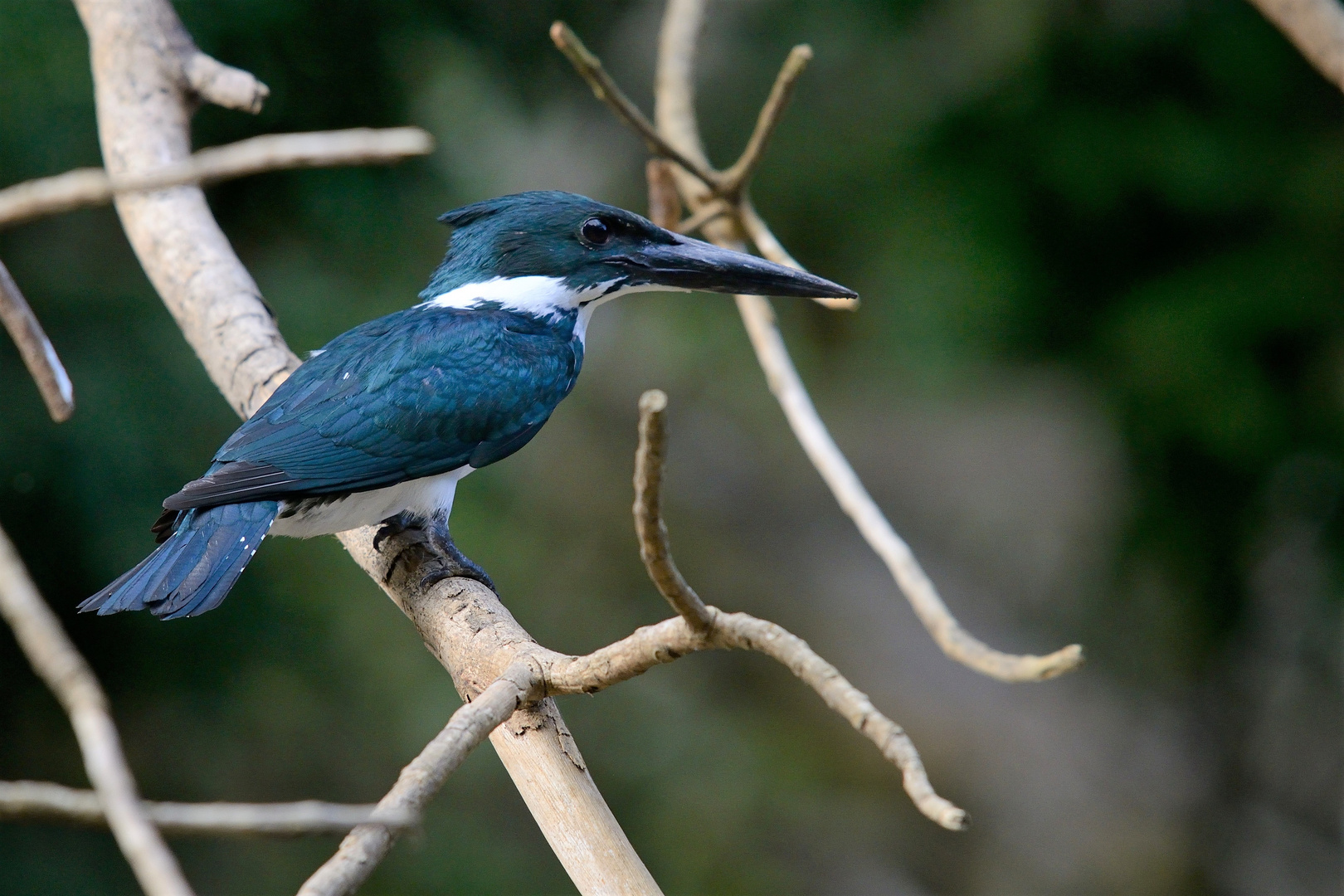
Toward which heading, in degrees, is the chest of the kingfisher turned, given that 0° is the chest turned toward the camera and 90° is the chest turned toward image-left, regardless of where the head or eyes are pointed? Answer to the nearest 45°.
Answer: approximately 270°

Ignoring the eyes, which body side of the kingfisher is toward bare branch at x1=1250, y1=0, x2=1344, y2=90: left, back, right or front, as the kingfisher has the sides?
front
